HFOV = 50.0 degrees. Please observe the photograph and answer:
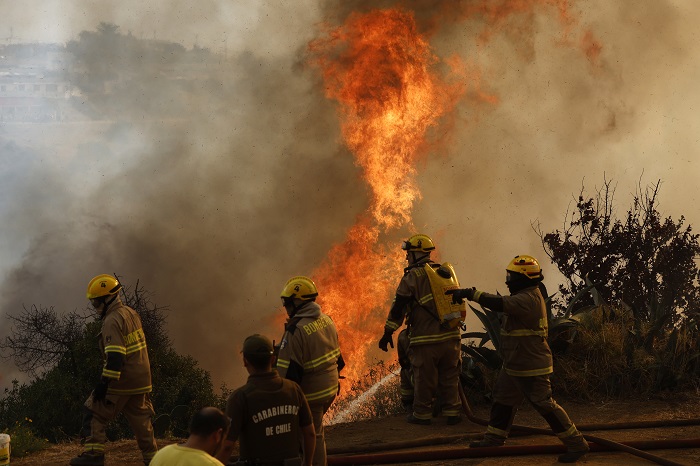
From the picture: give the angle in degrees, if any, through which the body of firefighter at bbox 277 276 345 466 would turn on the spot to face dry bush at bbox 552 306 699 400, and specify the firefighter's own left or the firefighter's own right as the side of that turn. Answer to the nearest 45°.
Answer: approximately 90° to the firefighter's own right

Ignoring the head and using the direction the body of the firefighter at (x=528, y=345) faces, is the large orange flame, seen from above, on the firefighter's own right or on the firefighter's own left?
on the firefighter's own right

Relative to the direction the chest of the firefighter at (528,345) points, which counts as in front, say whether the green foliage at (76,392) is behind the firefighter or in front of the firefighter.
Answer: in front

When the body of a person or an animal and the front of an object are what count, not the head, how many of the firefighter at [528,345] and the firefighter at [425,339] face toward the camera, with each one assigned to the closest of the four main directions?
0

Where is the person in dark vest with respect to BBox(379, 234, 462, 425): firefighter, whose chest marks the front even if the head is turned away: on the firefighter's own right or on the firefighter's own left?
on the firefighter's own left

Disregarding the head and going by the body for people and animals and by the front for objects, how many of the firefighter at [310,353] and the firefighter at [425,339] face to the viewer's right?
0

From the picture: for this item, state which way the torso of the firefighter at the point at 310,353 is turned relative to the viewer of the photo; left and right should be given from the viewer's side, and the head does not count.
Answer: facing away from the viewer and to the left of the viewer

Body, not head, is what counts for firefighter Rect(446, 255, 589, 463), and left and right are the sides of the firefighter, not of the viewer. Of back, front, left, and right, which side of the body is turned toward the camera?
left

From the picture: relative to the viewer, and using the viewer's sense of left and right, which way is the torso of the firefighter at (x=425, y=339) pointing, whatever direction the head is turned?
facing away from the viewer and to the left of the viewer

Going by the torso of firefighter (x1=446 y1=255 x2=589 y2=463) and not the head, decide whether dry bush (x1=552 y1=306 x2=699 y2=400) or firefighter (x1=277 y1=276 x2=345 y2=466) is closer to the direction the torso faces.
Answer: the firefighter

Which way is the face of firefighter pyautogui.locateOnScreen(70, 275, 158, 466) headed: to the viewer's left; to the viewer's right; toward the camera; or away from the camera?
to the viewer's left
